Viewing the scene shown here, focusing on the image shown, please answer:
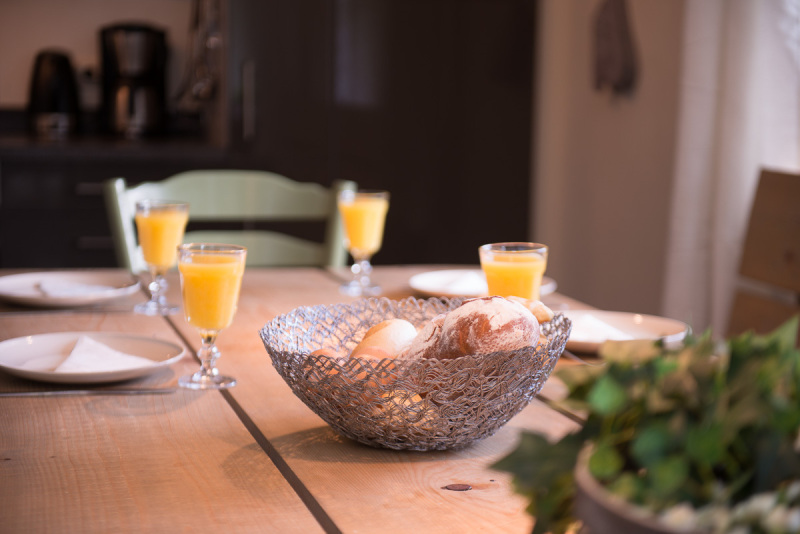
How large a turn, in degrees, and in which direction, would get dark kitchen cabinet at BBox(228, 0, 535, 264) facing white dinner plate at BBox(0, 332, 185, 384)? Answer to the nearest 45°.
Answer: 0° — it already faces it

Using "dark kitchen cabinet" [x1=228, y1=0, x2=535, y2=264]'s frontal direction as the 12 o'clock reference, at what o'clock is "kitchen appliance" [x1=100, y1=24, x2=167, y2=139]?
The kitchen appliance is roughly at 4 o'clock from the dark kitchen cabinet.

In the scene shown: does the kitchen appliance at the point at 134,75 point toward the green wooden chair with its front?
yes

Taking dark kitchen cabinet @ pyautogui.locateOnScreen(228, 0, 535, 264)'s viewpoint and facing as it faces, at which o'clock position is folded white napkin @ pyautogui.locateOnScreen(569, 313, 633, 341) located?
The folded white napkin is roughly at 12 o'clock from the dark kitchen cabinet.

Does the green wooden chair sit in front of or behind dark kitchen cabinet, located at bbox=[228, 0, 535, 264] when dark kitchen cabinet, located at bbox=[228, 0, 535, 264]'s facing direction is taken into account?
in front

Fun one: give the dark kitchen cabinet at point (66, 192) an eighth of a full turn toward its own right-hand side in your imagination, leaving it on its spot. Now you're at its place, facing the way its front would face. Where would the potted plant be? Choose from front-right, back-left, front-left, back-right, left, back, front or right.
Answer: front-left

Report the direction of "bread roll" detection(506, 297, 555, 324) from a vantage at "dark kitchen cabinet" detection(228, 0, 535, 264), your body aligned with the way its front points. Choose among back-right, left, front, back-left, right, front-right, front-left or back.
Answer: front

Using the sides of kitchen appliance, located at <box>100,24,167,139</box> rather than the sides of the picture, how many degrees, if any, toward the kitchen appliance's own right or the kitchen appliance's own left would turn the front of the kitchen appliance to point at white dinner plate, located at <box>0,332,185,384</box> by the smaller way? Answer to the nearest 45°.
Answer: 0° — it already faces it

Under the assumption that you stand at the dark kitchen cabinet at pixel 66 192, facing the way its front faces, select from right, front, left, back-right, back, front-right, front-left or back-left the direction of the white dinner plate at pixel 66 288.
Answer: front

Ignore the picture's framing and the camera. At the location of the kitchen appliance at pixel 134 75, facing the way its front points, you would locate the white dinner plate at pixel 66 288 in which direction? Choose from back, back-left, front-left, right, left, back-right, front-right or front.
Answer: front

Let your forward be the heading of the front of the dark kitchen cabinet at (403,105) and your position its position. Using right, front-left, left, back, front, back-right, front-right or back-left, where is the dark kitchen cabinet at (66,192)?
right

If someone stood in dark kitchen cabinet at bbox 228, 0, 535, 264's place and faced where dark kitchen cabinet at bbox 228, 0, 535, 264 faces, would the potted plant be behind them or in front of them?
in front

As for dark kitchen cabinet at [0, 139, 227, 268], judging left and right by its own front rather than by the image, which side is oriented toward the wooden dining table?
front

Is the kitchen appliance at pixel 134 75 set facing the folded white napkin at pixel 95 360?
yes

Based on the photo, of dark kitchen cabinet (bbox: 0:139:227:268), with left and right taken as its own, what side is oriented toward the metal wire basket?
front

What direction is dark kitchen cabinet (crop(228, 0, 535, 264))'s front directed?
toward the camera
